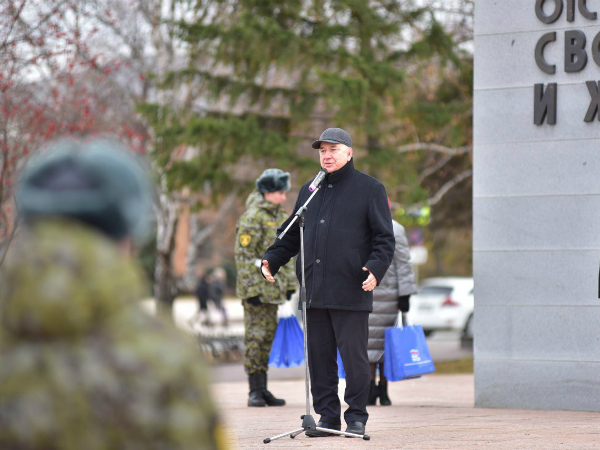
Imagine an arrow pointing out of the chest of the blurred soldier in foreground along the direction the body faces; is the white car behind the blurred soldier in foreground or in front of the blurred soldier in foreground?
in front

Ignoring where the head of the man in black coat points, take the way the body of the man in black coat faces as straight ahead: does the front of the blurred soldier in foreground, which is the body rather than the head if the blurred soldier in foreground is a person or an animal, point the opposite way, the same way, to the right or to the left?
the opposite way

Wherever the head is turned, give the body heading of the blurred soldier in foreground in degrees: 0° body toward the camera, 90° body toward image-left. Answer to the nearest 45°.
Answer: approximately 225°

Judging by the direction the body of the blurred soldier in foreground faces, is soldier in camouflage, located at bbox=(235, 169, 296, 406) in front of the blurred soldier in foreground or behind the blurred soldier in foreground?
in front

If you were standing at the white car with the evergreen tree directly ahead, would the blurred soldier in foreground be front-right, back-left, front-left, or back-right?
front-left

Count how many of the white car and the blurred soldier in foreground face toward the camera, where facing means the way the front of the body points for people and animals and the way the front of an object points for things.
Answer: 0

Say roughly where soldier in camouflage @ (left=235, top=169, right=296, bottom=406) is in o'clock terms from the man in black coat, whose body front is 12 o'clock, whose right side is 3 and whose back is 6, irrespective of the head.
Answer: The soldier in camouflage is roughly at 4 o'clock from the man in black coat.

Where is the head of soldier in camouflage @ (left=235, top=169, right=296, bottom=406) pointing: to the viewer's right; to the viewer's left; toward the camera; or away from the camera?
to the viewer's right

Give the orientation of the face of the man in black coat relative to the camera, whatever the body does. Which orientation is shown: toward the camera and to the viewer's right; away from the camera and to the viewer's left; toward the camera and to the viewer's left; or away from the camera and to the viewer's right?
toward the camera and to the viewer's left

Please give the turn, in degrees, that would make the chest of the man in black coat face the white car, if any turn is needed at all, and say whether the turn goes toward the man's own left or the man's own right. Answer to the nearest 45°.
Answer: approximately 135° to the man's own right

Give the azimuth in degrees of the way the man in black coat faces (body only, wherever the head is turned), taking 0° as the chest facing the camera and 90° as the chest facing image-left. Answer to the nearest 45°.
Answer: approximately 45°
